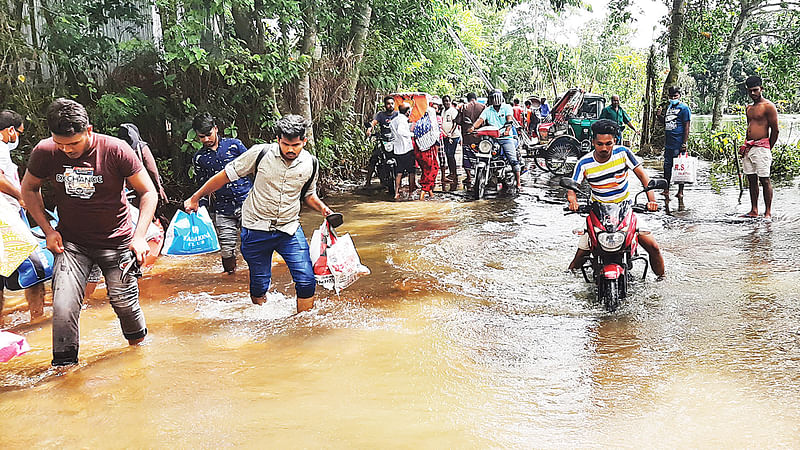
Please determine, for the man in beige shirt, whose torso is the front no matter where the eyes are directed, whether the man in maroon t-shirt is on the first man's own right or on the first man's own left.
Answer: on the first man's own right

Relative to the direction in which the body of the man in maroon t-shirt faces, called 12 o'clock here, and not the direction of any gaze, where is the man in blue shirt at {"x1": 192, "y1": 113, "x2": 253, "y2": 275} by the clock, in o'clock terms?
The man in blue shirt is roughly at 7 o'clock from the man in maroon t-shirt.

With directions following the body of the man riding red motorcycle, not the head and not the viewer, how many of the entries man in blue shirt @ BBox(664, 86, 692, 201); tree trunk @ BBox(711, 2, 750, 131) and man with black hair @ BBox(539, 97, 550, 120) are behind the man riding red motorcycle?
3

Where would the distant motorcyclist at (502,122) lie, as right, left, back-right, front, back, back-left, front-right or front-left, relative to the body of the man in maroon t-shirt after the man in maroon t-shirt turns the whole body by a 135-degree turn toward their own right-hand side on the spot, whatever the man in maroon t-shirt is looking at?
right

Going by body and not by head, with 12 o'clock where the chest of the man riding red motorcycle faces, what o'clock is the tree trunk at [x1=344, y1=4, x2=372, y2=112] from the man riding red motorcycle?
The tree trunk is roughly at 5 o'clock from the man riding red motorcycle.

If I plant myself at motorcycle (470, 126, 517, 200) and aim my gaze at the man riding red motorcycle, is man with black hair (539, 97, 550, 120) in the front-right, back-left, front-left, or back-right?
back-left

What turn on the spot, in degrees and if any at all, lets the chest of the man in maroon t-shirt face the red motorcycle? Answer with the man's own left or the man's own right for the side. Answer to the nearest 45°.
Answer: approximately 90° to the man's own left

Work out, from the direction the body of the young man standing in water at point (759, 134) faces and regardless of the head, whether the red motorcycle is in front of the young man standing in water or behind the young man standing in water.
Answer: in front

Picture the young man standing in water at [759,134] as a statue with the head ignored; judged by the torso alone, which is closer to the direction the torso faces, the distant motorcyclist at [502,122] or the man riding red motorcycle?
the man riding red motorcycle

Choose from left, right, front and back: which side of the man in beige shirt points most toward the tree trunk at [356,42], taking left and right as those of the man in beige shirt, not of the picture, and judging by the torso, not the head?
back

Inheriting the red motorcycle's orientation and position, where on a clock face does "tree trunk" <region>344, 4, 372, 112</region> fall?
The tree trunk is roughly at 5 o'clock from the red motorcycle.

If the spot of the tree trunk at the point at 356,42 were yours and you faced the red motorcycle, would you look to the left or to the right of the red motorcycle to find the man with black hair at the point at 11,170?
right

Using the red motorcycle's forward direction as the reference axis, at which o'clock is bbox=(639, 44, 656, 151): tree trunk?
The tree trunk is roughly at 6 o'clock from the red motorcycle.

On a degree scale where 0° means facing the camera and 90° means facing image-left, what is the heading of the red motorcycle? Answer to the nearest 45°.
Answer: approximately 0°

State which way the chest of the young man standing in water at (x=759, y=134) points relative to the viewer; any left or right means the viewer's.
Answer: facing the viewer and to the left of the viewer
